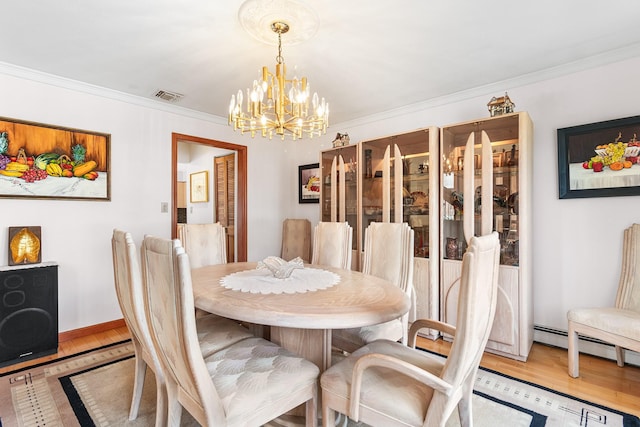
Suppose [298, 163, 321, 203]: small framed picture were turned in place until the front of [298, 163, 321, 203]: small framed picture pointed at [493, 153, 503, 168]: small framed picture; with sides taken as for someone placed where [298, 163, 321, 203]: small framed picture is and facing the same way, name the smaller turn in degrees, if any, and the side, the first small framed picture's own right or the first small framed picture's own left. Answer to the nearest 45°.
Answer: approximately 90° to the first small framed picture's own left

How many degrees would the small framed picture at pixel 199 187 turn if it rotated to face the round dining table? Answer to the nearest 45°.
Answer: approximately 45° to its left

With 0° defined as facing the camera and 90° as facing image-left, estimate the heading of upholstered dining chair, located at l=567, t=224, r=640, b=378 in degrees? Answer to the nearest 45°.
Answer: approximately 45°

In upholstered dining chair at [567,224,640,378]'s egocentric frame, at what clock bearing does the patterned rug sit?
The patterned rug is roughly at 12 o'clock from the upholstered dining chair.

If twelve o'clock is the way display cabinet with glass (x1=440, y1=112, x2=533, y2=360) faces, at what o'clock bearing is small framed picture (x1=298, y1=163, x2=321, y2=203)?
The small framed picture is roughly at 2 o'clock from the display cabinet with glass.

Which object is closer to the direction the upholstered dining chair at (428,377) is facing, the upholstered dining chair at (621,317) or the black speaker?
the black speaker

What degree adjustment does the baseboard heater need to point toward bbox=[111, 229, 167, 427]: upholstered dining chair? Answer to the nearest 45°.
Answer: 0° — it already faces it

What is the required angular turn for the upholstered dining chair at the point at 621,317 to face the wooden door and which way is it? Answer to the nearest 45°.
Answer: approximately 45° to its right

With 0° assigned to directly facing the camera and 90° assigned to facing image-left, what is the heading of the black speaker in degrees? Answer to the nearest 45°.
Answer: approximately 315°

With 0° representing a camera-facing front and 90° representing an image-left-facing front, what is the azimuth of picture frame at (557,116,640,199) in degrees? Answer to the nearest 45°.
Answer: approximately 45°

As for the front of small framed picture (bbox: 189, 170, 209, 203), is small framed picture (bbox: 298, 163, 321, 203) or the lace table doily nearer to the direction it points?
the lace table doily

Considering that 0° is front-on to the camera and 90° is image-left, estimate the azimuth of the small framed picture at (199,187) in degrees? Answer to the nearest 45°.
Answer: approximately 45°

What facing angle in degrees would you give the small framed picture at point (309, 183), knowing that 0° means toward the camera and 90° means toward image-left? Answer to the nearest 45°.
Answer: approximately 45°

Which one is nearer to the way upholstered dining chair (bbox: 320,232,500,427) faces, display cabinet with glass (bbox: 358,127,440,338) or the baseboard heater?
the display cabinet with glass
